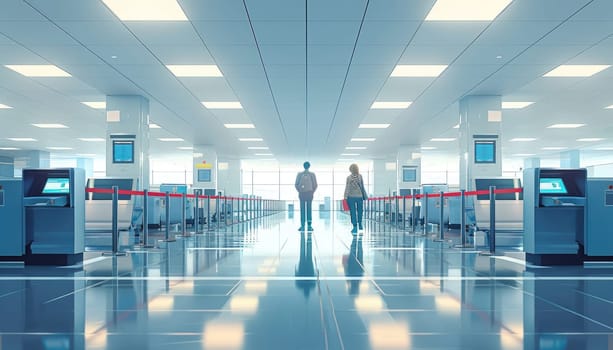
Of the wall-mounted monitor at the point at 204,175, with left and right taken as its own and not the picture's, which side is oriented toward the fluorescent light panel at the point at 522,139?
left

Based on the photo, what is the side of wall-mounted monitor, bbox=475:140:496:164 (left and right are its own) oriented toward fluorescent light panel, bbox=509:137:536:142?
back

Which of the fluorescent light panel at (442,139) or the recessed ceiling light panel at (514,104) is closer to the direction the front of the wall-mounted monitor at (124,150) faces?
the recessed ceiling light panel

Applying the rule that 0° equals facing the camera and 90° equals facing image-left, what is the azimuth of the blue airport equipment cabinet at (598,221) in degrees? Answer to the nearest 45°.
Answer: approximately 0°

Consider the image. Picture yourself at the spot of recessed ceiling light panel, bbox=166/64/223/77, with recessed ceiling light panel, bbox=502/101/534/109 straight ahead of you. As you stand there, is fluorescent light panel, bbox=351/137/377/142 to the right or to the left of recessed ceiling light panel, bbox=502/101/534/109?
left

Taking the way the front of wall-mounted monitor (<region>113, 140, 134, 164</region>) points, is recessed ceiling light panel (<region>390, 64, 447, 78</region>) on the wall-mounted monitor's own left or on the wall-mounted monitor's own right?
on the wall-mounted monitor's own left

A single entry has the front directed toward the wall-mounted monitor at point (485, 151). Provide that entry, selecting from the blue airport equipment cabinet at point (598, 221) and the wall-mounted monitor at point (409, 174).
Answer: the wall-mounted monitor at point (409, 174)

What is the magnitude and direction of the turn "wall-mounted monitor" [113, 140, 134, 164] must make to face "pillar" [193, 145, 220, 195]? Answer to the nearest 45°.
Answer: approximately 180°
